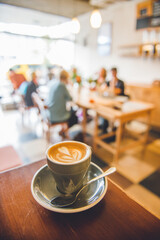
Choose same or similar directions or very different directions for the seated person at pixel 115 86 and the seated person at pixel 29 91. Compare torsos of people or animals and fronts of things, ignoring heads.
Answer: very different directions

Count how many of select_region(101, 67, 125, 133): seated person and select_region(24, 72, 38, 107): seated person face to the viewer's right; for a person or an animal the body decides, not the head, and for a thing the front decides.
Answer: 1

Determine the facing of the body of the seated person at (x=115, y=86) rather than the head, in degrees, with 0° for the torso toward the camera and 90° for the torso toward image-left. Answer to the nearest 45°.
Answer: approximately 45°

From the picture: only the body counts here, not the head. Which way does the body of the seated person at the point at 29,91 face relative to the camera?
to the viewer's right
